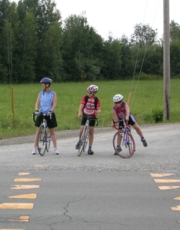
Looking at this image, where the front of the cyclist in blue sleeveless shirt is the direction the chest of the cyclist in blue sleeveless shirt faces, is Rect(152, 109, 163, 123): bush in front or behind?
behind

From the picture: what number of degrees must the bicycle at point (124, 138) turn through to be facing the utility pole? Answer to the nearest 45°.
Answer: approximately 135° to its left

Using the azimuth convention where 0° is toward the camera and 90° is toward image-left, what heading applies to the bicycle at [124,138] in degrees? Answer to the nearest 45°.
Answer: approximately 45°

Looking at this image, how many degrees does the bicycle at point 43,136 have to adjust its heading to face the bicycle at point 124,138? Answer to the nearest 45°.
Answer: approximately 90° to its left

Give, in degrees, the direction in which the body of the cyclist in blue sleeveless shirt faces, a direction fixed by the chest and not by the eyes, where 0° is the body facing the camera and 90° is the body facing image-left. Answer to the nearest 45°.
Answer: approximately 0°
